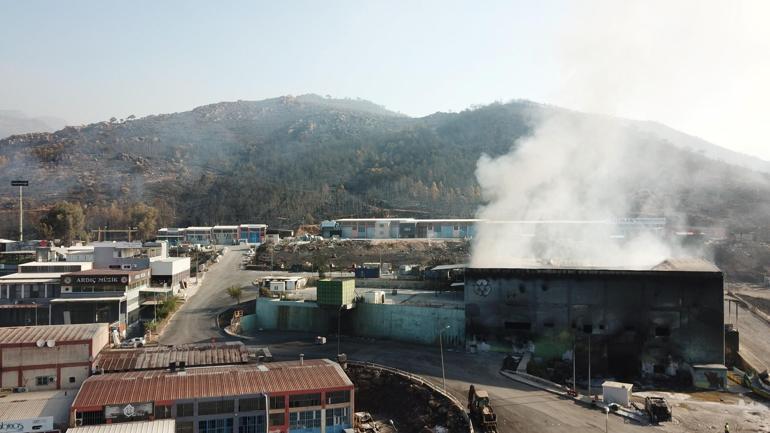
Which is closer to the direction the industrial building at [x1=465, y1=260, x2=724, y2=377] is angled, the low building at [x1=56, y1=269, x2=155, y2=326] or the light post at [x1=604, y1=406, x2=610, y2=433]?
the light post

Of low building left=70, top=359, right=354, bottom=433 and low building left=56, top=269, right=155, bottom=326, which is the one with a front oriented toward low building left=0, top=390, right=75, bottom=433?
low building left=56, top=269, right=155, bottom=326

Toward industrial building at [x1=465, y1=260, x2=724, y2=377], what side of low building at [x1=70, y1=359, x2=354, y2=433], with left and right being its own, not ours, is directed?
left

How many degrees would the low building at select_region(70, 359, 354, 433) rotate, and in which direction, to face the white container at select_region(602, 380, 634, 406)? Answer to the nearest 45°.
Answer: approximately 90° to its left

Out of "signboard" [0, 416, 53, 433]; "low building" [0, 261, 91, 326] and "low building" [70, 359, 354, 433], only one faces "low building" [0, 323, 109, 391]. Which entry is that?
"low building" [0, 261, 91, 326]

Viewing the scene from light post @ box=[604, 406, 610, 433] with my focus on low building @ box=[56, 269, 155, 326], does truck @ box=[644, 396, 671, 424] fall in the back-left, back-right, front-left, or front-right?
back-right

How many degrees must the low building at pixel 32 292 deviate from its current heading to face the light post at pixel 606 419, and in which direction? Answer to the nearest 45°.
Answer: approximately 45° to its left

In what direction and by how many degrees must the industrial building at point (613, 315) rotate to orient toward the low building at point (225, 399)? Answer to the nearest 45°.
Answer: approximately 45° to its right

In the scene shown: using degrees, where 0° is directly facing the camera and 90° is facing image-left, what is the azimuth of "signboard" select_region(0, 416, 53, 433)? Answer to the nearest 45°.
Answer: approximately 0°

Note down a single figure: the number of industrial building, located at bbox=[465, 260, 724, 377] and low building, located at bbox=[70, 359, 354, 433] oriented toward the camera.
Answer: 2

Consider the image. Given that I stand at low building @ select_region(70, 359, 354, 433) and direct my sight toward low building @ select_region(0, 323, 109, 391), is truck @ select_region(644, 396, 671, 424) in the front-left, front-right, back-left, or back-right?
back-right

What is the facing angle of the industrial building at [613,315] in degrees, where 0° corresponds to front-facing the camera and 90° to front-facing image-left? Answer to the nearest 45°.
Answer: approximately 0°
